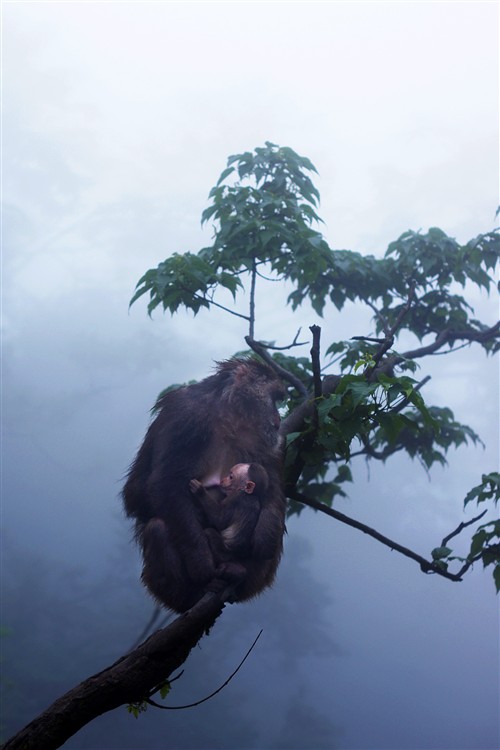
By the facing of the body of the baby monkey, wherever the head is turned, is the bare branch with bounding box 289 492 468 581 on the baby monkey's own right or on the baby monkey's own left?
on the baby monkey's own right

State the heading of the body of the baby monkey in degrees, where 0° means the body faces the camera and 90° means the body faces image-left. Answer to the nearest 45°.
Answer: approximately 90°

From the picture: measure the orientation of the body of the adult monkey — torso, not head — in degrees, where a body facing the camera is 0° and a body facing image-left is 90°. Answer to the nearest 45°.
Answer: approximately 315°
